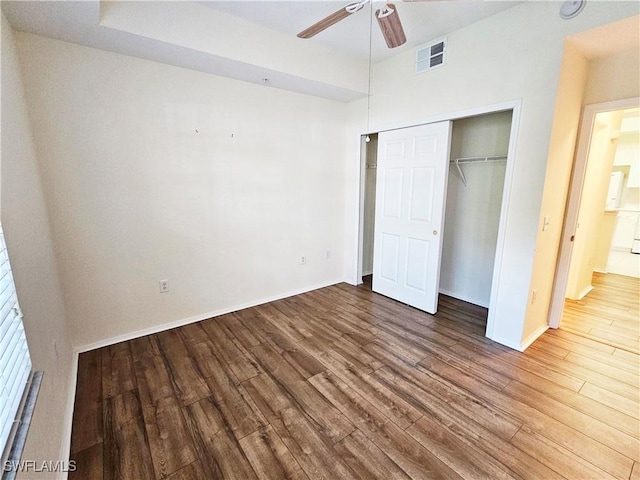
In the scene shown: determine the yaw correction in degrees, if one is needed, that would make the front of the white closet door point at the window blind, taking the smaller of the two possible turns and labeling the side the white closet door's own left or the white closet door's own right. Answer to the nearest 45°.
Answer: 0° — it already faces it

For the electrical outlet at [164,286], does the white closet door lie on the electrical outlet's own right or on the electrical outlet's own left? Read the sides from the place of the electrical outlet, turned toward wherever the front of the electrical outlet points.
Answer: on the electrical outlet's own left

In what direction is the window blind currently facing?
to the viewer's right

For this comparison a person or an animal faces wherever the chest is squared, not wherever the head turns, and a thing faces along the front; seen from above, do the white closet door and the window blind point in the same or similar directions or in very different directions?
very different directions

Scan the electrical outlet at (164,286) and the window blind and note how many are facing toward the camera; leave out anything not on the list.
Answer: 1

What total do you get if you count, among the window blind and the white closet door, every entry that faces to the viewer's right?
1

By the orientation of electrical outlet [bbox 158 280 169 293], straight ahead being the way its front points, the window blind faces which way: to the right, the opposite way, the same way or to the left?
to the left

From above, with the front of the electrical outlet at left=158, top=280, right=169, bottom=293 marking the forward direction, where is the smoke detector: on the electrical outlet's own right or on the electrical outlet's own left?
on the electrical outlet's own left
